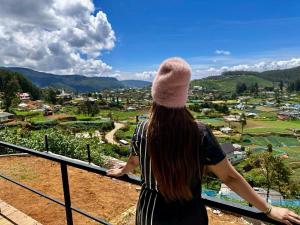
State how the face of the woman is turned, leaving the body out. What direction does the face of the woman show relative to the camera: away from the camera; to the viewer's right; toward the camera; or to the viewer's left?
away from the camera

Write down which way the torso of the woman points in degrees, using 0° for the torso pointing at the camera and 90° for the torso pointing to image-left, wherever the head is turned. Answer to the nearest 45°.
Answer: approximately 180°

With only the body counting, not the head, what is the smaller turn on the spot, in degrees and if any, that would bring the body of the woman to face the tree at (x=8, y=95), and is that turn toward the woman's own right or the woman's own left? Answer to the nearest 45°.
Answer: approximately 45° to the woman's own left
